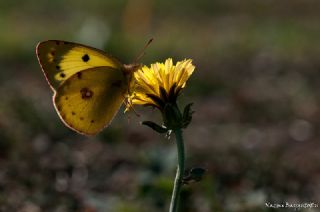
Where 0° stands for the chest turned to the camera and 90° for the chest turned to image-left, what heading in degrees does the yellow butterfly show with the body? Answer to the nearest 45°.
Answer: approximately 270°
